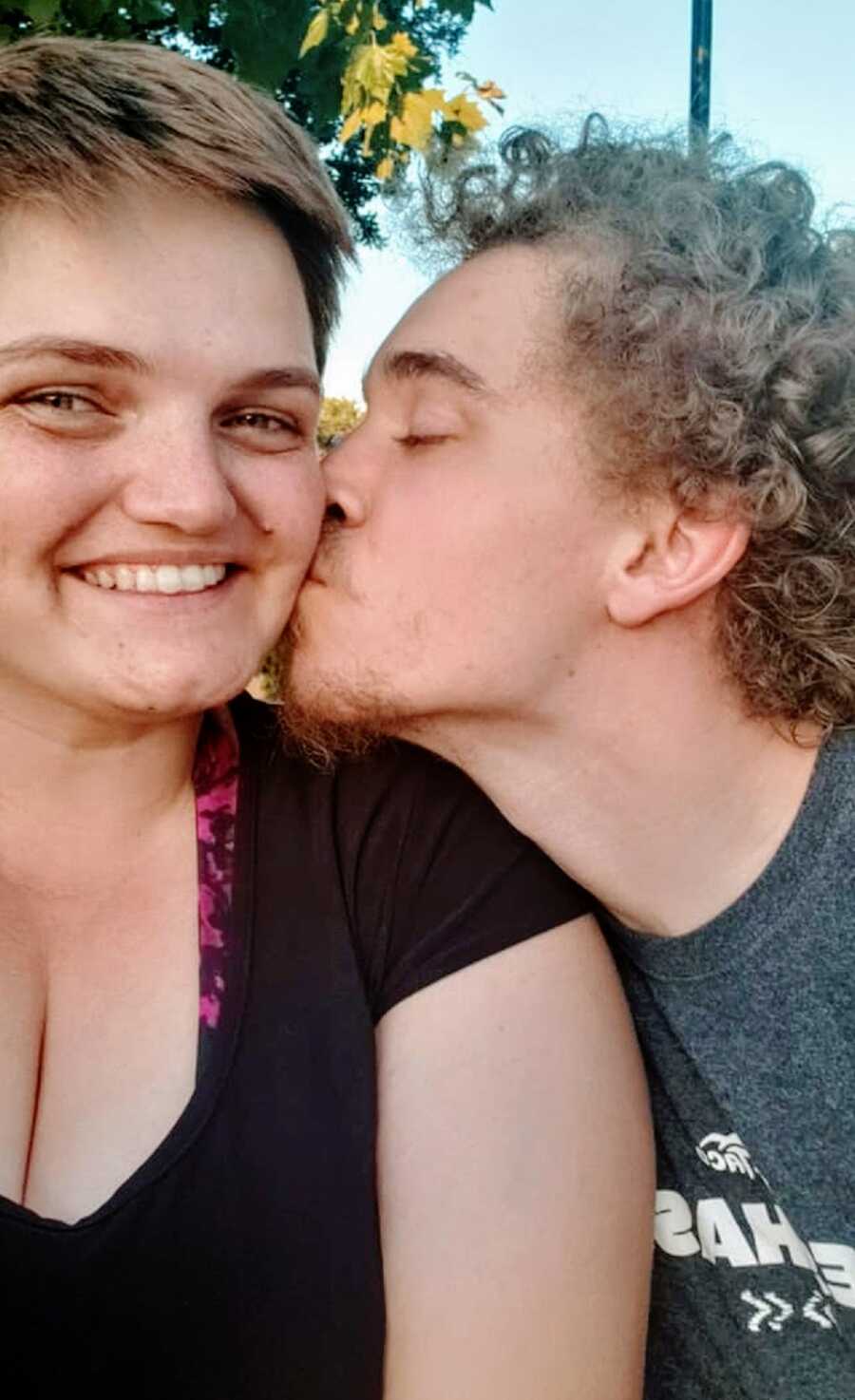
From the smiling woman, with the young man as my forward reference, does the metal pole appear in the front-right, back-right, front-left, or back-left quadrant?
front-left

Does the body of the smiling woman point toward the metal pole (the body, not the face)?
no

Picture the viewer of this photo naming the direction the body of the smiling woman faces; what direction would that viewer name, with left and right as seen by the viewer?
facing the viewer

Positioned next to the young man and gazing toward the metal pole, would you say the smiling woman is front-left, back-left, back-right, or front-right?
back-left

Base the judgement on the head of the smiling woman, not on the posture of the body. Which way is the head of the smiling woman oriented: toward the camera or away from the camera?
toward the camera

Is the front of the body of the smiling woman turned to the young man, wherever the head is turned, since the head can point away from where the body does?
no

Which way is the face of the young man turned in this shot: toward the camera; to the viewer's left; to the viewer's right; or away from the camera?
to the viewer's left
